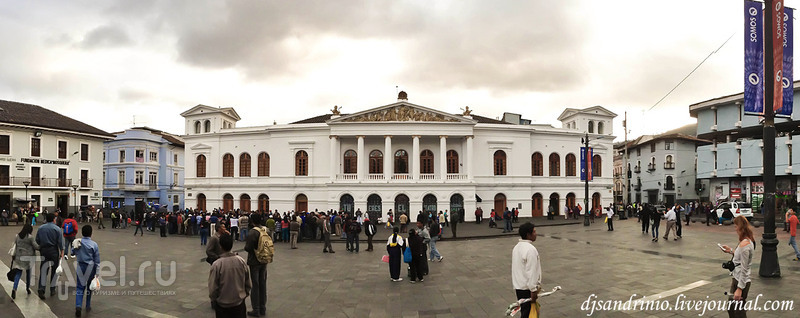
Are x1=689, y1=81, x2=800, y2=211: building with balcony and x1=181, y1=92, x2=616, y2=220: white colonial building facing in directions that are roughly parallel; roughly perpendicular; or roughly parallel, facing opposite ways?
roughly perpendicular

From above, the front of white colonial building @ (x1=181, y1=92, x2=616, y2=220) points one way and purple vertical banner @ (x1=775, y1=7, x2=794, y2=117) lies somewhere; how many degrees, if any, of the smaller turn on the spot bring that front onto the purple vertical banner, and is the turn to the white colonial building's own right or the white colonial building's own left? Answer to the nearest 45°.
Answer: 0° — it already faces it

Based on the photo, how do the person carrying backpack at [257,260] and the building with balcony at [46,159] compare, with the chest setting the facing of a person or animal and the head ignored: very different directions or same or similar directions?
very different directions

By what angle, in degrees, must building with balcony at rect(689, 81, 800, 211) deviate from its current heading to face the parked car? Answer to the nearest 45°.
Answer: approximately 45° to its left

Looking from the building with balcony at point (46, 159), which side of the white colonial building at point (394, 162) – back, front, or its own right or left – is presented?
right

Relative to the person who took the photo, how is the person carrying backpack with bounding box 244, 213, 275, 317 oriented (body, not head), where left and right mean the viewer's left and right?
facing away from the viewer and to the left of the viewer

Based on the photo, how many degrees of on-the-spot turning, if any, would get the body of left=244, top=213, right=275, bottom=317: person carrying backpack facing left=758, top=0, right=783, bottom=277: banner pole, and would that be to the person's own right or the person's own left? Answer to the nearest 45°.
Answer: approximately 135° to the person's own right

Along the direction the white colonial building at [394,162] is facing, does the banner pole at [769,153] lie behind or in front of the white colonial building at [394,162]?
in front

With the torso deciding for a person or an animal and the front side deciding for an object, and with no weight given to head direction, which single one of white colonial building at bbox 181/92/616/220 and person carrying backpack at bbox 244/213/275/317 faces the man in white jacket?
the white colonial building

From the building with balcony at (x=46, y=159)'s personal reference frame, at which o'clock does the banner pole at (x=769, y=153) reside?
The banner pole is roughly at 1 o'clock from the building with balcony.

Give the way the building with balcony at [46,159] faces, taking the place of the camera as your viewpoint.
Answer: facing the viewer and to the right of the viewer

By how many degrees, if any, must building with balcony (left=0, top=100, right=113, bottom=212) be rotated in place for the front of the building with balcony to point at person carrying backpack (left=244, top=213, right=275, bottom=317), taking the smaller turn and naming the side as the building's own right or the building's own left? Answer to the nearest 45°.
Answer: approximately 45° to the building's own right

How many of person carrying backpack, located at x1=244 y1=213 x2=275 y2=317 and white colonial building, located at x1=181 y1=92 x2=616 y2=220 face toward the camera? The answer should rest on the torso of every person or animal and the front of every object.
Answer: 1
